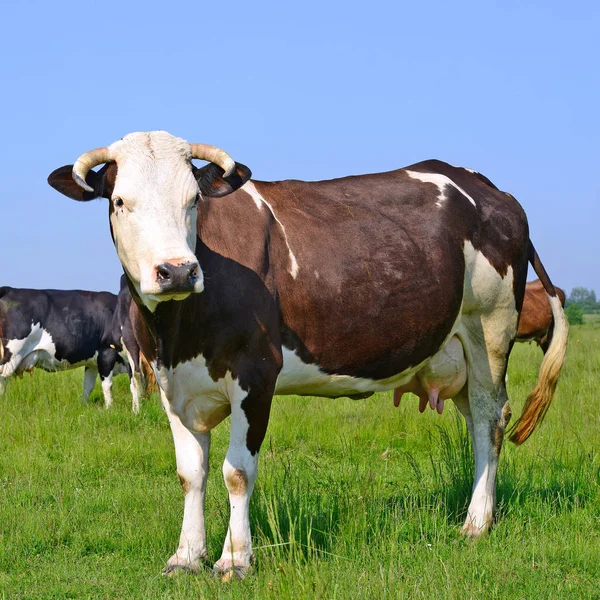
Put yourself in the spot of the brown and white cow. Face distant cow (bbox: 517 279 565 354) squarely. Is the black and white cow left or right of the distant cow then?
left

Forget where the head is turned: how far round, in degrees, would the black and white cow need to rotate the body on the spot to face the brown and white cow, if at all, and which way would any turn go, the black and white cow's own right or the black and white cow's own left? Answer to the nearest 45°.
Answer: approximately 90° to the black and white cow's own right

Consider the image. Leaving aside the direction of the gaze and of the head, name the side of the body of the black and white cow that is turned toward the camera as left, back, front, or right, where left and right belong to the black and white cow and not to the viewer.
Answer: right

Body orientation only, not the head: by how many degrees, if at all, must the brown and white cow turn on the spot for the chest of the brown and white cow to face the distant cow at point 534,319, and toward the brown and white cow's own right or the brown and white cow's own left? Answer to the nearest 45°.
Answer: approximately 135° to the brown and white cow's own right

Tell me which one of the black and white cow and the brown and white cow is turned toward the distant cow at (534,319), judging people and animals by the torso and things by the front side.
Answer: the black and white cow

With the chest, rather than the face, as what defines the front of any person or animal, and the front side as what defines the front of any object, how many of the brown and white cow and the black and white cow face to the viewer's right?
1

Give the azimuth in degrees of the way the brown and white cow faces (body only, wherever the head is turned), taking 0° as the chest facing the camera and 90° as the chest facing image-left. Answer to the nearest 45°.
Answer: approximately 45°
